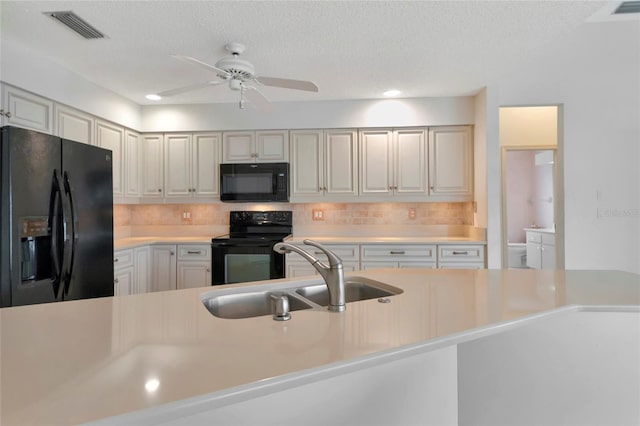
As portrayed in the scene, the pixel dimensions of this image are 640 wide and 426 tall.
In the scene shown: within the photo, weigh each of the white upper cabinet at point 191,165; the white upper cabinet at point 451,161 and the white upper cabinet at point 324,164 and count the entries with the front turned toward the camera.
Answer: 3

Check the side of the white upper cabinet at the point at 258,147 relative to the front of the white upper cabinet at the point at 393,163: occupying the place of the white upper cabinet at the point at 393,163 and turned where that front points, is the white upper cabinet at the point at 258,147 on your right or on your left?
on your right

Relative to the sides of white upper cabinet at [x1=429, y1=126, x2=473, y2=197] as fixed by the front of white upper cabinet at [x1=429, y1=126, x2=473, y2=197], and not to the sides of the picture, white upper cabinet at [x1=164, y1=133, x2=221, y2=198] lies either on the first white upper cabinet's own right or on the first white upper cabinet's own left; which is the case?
on the first white upper cabinet's own right

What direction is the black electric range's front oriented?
toward the camera

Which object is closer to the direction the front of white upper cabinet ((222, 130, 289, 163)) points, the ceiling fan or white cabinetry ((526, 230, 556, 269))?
the ceiling fan

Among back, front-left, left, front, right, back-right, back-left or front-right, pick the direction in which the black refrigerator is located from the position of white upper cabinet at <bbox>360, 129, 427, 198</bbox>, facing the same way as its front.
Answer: front-right

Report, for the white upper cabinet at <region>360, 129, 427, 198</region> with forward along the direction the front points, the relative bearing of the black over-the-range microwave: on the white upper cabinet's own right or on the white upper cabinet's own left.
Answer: on the white upper cabinet's own right

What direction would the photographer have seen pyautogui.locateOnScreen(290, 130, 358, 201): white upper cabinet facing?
facing the viewer
